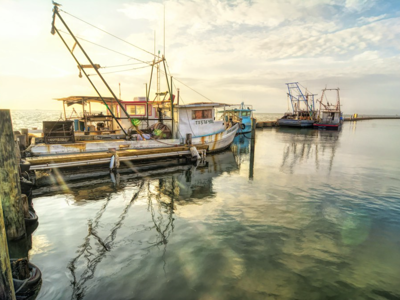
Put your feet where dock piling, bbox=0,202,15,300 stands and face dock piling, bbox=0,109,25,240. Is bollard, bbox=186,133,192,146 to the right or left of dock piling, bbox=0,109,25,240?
right

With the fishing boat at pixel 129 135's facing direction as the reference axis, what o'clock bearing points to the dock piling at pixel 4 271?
The dock piling is roughly at 3 o'clock from the fishing boat.

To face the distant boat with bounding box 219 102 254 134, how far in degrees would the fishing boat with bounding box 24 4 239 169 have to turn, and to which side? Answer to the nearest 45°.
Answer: approximately 45° to its left

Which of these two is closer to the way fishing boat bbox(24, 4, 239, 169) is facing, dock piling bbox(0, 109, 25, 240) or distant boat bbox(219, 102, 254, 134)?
the distant boat

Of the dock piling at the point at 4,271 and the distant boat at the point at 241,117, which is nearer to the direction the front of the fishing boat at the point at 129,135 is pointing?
the distant boat

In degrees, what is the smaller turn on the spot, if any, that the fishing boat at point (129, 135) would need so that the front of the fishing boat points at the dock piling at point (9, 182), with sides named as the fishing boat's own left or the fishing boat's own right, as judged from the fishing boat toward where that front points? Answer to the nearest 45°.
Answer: approximately 90° to the fishing boat's own right

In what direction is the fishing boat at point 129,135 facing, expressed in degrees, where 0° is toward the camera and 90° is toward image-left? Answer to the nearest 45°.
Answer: approximately 270°
